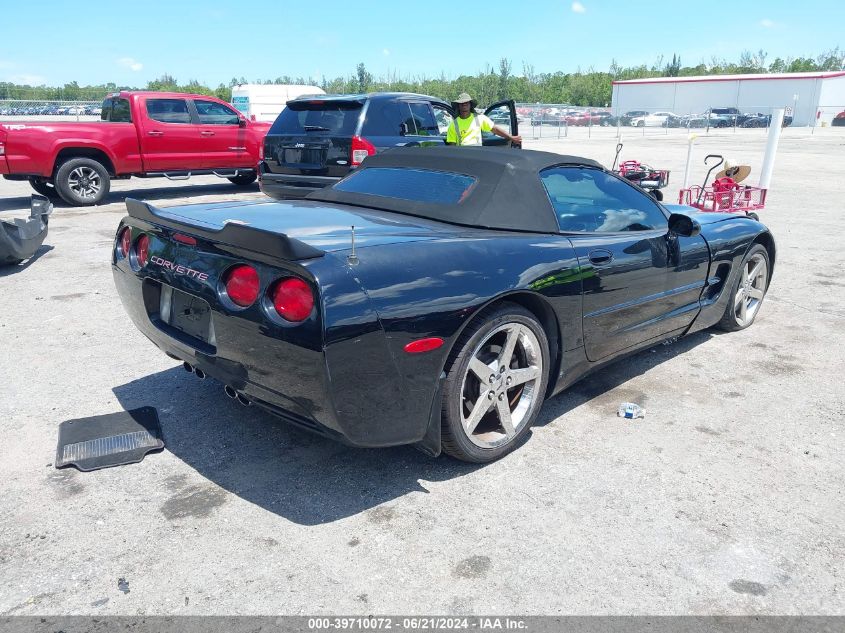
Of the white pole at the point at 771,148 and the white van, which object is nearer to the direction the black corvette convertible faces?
the white pole

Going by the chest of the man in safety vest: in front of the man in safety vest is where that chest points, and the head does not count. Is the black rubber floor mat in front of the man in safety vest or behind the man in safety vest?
in front

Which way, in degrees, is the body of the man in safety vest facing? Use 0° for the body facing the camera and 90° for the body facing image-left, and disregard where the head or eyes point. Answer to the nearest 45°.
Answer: approximately 0°

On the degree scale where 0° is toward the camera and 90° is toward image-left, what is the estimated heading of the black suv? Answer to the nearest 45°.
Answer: approximately 225°

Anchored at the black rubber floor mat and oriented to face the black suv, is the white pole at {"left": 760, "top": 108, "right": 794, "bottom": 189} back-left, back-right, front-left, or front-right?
front-right

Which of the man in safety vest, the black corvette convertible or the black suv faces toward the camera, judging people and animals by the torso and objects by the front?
the man in safety vest

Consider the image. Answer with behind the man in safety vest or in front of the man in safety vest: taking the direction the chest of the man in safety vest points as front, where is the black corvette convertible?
in front

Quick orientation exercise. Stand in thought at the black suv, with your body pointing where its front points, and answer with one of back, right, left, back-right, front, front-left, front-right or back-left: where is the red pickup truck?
left

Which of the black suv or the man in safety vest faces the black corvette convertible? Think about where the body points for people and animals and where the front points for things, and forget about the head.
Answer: the man in safety vest

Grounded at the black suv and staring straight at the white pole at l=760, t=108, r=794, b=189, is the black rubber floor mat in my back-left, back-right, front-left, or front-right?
back-right

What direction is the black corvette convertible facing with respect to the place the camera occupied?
facing away from the viewer and to the right of the viewer

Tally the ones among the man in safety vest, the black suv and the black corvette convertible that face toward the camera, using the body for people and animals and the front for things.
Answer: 1

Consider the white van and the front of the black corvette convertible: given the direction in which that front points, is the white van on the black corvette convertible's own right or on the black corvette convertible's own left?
on the black corvette convertible's own left

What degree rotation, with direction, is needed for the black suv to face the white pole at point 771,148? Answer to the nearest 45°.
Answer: approximately 45° to its right

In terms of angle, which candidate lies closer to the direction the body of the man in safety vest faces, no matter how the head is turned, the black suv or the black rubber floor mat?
the black rubber floor mat
